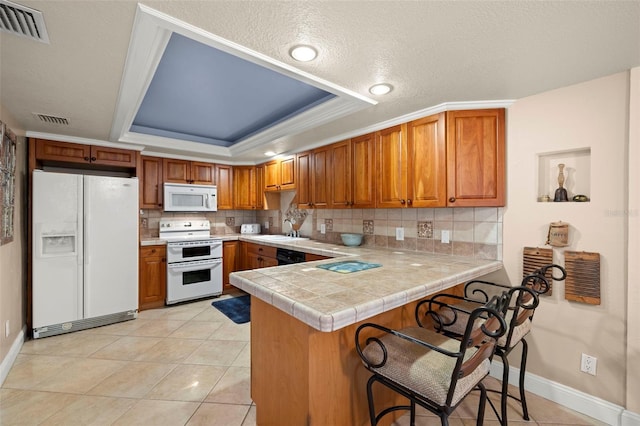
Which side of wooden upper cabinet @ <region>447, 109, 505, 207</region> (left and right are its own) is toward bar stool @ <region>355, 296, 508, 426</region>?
front

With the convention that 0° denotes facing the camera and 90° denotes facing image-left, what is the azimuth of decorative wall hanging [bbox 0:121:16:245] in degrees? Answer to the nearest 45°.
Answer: approximately 270°

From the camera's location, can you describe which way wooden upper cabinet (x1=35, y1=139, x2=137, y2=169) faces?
facing the viewer and to the right of the viewer

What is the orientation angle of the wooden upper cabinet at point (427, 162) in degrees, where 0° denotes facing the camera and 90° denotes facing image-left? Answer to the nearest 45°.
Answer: approximately 45°

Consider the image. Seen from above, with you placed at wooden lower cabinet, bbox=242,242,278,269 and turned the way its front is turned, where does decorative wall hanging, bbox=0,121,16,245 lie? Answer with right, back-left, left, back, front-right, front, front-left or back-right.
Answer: front

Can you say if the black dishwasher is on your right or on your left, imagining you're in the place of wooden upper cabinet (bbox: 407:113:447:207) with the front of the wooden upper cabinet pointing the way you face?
on your right

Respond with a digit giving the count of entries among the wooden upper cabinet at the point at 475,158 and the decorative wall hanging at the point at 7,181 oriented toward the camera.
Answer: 1

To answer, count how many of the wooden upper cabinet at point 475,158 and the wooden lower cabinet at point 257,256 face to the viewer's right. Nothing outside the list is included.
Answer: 0

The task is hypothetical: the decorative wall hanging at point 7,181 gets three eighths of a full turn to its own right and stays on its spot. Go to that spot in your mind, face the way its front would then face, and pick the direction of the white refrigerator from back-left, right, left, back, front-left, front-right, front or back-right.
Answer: back

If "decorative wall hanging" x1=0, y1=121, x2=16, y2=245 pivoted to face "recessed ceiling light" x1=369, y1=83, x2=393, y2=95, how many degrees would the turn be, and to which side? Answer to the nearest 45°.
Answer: approximately 45° to its right

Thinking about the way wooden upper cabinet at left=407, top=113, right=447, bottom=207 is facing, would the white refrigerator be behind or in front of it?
in front

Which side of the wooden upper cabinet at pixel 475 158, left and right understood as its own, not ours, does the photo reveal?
front

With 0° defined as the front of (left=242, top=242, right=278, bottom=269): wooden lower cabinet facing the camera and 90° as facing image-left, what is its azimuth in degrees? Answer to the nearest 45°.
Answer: approximately 45°

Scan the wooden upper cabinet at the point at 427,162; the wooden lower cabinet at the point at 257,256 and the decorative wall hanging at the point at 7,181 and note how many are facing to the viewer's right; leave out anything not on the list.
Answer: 1
